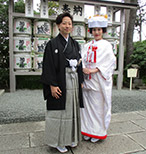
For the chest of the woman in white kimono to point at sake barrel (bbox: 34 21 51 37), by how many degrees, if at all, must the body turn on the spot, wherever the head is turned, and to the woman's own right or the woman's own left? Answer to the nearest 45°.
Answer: approximately 90° to the woman's own right

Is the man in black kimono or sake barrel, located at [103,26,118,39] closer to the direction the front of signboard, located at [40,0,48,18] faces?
the man in black kimono

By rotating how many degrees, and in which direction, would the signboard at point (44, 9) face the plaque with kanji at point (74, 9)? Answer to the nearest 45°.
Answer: approximately 90° to its left

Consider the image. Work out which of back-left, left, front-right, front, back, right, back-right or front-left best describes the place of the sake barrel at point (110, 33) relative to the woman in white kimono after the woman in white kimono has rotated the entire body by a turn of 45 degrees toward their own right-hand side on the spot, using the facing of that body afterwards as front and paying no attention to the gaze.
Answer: right

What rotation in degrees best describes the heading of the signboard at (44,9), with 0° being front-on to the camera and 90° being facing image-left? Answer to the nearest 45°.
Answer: approximately 0°

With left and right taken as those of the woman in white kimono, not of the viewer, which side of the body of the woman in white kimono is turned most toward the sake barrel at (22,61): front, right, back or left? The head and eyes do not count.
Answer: right

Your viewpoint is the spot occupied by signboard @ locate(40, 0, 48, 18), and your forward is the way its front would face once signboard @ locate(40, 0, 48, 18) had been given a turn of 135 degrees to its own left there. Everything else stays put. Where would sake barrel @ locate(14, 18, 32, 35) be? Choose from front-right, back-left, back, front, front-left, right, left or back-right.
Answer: back-left
